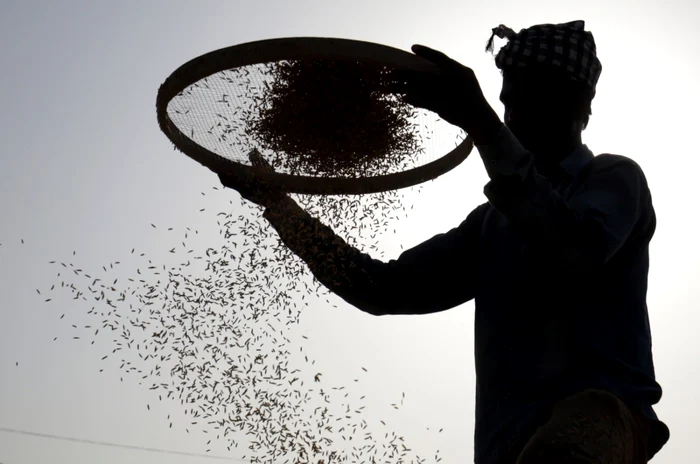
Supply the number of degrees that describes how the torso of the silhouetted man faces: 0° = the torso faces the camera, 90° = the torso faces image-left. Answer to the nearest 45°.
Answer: approximately 45°
